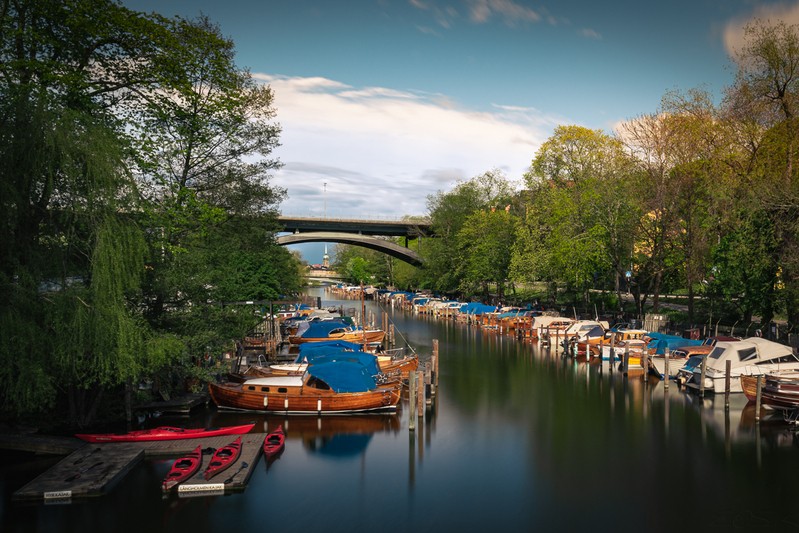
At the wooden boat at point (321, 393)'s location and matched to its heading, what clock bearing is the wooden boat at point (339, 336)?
the wooden boat at point (339, 336) is roughly at 3 o'clock from the wooden boat at point (321, 393).

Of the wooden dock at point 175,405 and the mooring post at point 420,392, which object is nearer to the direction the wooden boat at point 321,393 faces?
the wooden dock

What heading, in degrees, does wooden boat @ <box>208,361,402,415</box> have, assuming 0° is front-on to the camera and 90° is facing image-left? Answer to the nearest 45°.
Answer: approximately 90°

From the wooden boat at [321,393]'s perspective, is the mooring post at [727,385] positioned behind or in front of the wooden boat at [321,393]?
behind

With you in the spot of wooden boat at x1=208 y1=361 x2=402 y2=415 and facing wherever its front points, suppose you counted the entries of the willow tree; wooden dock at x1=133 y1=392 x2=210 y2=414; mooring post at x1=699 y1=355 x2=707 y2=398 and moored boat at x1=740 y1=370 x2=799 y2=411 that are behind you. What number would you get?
2

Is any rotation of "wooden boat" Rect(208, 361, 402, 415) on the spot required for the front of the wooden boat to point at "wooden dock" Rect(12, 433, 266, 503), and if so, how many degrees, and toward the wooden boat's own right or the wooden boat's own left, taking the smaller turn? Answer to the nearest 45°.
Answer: approximately 45° to the wooden boat's own left
